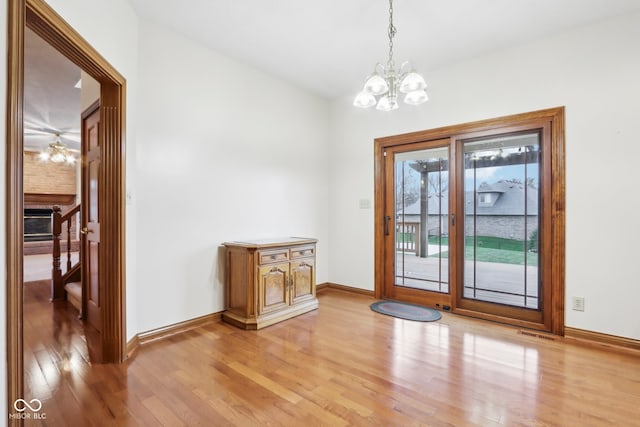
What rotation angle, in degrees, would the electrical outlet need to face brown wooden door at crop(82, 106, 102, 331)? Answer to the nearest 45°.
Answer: approximately 45° to its right

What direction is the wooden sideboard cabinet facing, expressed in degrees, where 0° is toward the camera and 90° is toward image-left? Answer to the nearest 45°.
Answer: approximately 315°

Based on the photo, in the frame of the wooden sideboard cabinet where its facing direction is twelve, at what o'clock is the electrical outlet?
The electrical outlet is roughly at 11 o'clock from the wooden sideboard cabinet.

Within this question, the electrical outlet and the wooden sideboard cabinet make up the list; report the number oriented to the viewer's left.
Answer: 0

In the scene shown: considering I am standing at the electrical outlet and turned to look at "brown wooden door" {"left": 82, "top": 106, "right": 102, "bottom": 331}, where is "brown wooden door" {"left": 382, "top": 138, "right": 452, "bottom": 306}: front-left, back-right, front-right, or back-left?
front-right

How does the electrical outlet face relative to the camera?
toward the camera

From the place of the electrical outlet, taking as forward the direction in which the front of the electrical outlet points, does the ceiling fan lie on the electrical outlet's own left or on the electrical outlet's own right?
on the electrical outlet's own right

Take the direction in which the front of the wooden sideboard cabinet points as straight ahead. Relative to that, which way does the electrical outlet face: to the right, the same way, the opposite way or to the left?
to the right

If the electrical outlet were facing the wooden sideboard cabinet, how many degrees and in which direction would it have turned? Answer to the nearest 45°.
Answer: approximately 45° to its right

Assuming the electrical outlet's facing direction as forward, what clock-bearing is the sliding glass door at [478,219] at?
The sliding glass door is roughly at 3 o'clock from the electrical outlet.
